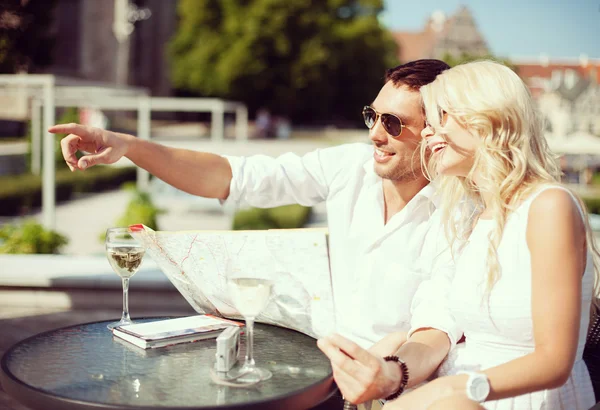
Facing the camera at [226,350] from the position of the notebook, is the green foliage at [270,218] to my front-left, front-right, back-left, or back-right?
back-left

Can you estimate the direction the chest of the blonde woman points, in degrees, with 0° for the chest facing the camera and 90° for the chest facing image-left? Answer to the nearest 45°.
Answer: approximately 45°

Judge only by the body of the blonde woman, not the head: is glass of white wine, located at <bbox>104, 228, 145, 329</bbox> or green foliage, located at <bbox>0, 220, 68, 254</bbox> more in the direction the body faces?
the glass of white wine

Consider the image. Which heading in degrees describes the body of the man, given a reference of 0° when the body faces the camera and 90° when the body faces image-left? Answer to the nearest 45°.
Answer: approximately 45°
